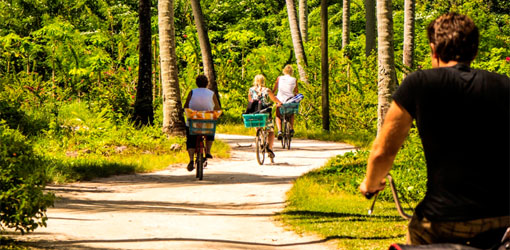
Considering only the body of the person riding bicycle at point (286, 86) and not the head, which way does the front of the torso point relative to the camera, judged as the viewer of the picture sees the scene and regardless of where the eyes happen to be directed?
away from the camera

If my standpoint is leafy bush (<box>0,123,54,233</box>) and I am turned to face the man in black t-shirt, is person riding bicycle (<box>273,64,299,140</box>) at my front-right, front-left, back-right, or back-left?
back-left

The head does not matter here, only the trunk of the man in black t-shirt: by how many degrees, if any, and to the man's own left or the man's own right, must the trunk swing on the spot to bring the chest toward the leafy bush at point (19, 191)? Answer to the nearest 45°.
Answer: approximately 45° to the man's own left

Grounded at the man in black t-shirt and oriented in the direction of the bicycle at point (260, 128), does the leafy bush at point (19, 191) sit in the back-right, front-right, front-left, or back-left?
front-left

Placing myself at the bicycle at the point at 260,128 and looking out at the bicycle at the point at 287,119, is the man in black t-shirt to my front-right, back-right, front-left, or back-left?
back-right

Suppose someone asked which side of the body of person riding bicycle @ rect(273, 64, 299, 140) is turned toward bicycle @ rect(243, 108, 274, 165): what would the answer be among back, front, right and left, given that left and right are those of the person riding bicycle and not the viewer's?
back

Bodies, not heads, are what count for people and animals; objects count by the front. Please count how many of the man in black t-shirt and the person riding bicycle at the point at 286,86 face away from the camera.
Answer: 2

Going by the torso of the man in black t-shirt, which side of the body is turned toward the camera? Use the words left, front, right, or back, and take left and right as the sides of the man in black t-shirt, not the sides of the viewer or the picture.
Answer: back

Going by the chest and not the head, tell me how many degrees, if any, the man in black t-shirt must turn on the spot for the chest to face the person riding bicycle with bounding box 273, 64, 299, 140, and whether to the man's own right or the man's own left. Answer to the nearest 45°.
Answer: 0° — they already face them

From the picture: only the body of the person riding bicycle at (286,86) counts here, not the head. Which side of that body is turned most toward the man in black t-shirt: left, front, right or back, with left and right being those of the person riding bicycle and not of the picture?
back

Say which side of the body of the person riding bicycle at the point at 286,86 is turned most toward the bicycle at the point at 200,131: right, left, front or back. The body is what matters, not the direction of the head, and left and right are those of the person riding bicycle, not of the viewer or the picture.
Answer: back
